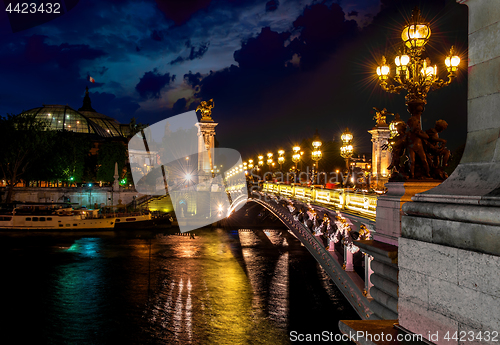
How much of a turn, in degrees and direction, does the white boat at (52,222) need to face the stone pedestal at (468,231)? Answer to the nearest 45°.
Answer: approximately 90° to its right

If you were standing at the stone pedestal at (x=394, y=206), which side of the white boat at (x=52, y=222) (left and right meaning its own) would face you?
right

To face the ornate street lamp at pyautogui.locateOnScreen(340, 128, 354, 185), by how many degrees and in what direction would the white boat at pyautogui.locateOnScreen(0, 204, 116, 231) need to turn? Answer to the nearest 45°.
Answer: approximately 45° to its right

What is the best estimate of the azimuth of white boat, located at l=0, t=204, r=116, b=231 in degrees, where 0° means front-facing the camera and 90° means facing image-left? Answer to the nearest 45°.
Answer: approximately 270°

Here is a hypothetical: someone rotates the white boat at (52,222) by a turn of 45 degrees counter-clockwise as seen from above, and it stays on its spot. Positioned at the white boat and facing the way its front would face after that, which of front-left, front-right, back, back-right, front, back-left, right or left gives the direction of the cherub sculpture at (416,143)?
back-right

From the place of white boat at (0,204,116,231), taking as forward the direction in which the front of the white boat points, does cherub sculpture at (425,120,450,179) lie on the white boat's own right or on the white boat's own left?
on the white boat's own right

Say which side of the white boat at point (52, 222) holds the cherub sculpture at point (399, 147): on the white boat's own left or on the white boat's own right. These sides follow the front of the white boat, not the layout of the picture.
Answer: on the white boat's own right
